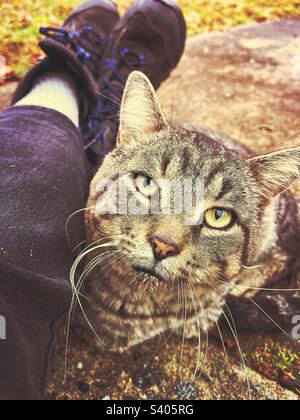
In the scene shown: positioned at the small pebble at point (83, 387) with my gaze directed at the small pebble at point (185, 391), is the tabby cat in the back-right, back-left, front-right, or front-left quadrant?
front-left

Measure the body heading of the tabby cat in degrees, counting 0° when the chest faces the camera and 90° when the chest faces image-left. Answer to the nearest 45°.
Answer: approximately 45°

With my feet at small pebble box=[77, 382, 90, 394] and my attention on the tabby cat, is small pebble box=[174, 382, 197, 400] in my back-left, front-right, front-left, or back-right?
front-right
